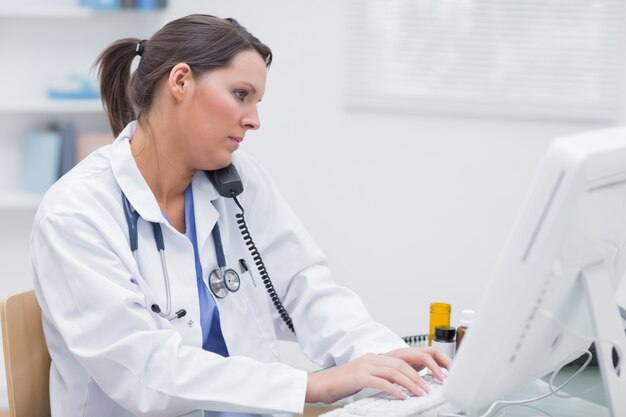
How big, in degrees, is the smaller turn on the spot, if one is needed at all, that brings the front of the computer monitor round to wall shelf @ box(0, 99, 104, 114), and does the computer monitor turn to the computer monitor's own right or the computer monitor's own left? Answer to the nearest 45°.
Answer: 0° — it already faces it

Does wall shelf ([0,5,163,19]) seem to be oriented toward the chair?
yes

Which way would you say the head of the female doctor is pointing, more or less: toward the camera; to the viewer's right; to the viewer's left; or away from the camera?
to the viewer's right

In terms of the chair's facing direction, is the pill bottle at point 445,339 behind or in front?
in front

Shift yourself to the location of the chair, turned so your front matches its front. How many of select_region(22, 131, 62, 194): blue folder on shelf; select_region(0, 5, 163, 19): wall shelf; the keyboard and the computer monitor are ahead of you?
2

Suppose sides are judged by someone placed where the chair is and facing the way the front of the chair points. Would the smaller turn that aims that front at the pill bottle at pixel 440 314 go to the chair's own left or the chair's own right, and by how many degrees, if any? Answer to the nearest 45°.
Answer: approximately 45° to the chair's own left

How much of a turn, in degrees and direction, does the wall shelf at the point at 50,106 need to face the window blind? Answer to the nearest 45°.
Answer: approximately 90° to its left

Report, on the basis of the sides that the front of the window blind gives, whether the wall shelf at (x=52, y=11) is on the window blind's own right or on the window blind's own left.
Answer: on the window blind's own right

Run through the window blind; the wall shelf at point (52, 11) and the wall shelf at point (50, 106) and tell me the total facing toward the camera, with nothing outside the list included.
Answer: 3

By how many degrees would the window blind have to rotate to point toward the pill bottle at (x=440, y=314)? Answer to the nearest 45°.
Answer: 0° — it already faces it

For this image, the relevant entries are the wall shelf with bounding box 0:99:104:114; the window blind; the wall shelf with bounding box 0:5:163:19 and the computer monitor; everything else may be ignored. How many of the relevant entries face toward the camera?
3

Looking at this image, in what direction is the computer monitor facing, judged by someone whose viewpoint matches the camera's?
facing away from the viewer and to the left of the viewer

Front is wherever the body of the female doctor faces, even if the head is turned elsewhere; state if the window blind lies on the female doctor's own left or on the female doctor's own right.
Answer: on the female doctor's own left

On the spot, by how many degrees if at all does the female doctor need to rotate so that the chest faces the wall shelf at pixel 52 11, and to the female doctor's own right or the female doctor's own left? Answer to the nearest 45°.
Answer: approximately 135° to the female doctor's own left
